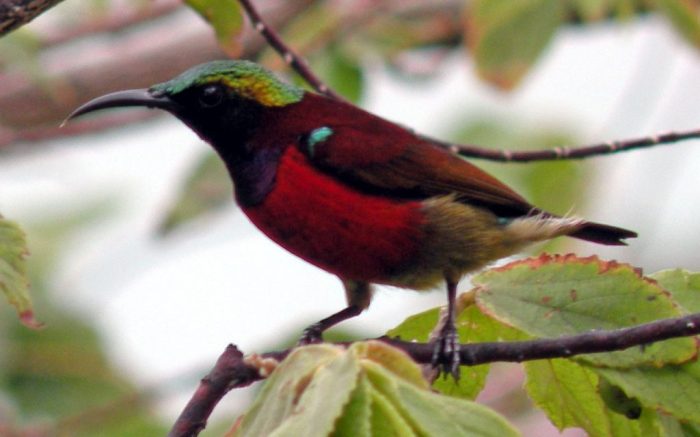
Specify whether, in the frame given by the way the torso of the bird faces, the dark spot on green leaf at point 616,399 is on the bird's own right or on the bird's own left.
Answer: on the bird's own left

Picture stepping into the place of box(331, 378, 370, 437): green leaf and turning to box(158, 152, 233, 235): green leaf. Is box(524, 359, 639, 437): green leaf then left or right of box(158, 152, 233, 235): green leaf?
right

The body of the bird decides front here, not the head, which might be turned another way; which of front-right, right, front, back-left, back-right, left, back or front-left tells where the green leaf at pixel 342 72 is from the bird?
right

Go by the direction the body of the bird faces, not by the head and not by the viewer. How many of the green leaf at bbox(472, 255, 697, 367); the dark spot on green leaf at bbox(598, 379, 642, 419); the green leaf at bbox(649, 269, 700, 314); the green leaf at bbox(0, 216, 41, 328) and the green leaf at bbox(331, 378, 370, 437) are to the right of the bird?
0

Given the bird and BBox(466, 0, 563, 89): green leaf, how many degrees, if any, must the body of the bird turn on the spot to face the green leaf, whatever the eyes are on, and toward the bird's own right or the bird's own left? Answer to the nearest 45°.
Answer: approximately 135° to the bird's own right

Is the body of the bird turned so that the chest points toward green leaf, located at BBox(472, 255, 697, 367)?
no

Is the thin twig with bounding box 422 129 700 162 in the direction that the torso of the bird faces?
no

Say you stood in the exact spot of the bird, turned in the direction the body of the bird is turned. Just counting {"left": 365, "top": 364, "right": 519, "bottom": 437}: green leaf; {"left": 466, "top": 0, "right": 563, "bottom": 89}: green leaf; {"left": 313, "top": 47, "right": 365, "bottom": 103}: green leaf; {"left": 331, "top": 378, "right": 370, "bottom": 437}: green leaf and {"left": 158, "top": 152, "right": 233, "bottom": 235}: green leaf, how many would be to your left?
2

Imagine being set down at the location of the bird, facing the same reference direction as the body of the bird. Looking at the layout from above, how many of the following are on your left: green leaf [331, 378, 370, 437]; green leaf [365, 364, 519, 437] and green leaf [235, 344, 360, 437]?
3

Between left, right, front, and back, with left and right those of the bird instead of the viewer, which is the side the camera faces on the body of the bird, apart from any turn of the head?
left

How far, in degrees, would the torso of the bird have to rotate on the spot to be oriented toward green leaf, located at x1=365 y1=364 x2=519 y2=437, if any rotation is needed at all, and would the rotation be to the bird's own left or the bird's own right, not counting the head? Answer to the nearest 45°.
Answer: approximately 90° to the bird's own left

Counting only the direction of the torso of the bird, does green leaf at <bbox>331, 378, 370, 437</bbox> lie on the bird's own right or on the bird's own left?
on the bird's own left

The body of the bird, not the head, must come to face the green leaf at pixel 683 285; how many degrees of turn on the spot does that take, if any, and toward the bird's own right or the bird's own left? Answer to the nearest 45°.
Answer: approximately 135° to the bird's own left

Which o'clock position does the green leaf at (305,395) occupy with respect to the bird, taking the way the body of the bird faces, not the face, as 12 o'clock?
The green leaf is roughly at 9 o'clock from the bird.

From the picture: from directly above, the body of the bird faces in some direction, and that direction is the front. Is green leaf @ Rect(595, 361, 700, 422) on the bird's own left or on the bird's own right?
on the bird's own left

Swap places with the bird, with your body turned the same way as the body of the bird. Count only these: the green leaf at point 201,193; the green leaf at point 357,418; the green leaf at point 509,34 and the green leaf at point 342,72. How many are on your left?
1
